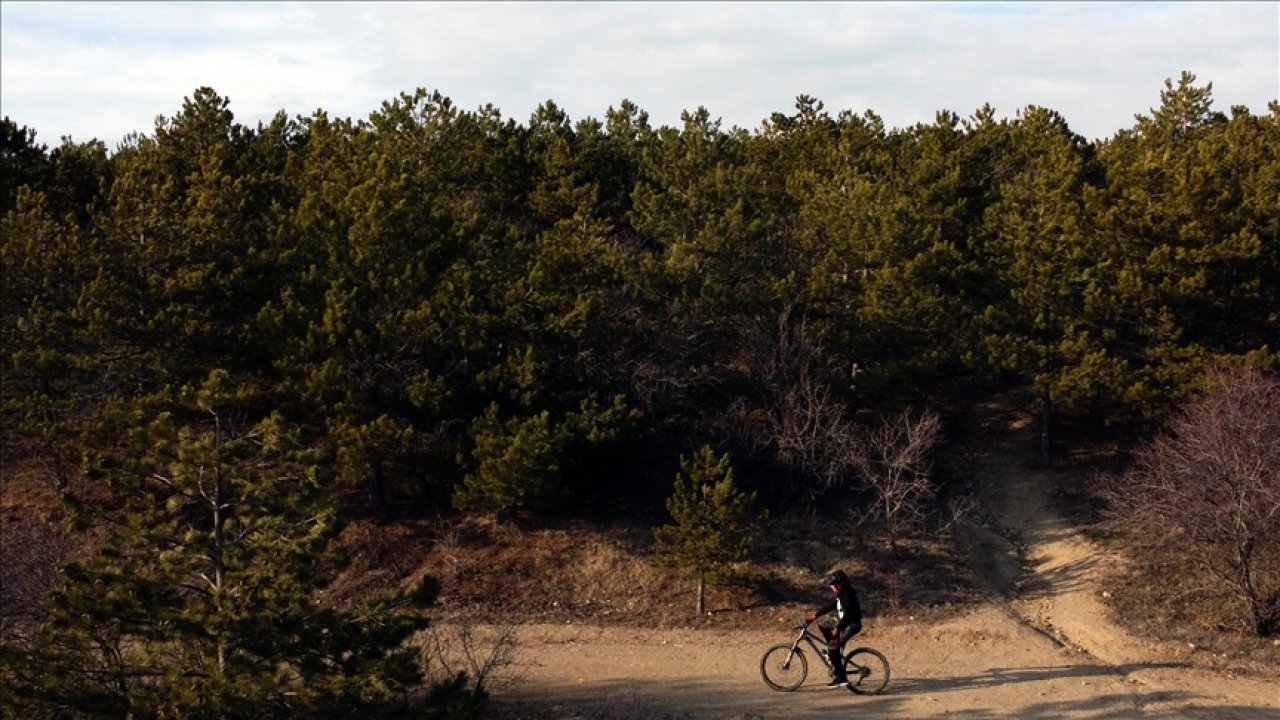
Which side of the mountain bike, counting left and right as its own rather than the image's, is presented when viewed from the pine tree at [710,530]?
right

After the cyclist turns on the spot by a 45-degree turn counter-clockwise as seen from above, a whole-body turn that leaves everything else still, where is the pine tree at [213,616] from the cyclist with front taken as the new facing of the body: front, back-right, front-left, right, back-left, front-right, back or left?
front

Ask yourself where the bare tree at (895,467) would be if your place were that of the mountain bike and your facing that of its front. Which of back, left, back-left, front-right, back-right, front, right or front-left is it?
right

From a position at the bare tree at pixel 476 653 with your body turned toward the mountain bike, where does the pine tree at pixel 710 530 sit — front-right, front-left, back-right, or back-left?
front-left

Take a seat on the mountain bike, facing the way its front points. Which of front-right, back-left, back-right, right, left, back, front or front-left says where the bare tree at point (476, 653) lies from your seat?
front

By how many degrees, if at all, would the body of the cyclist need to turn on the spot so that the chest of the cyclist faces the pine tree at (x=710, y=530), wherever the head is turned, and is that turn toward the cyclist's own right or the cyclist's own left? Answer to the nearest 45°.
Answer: approximately 45° to the cyclist's own right

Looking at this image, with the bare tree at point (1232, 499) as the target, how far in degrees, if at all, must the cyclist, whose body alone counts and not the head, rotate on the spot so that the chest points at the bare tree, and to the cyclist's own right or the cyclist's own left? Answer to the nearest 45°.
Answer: approximately 135° to the cyclist's own right

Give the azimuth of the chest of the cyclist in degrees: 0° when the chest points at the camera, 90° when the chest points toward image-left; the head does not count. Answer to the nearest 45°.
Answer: approximately 90°

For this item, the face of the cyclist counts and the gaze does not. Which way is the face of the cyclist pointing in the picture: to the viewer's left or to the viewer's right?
to the viewer's left

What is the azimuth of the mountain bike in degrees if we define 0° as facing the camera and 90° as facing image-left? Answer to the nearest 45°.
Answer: approximately 90°

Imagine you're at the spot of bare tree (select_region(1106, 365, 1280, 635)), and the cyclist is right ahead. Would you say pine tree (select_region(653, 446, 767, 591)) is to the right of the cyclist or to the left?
right

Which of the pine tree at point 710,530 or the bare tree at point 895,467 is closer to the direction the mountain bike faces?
the pine tree
